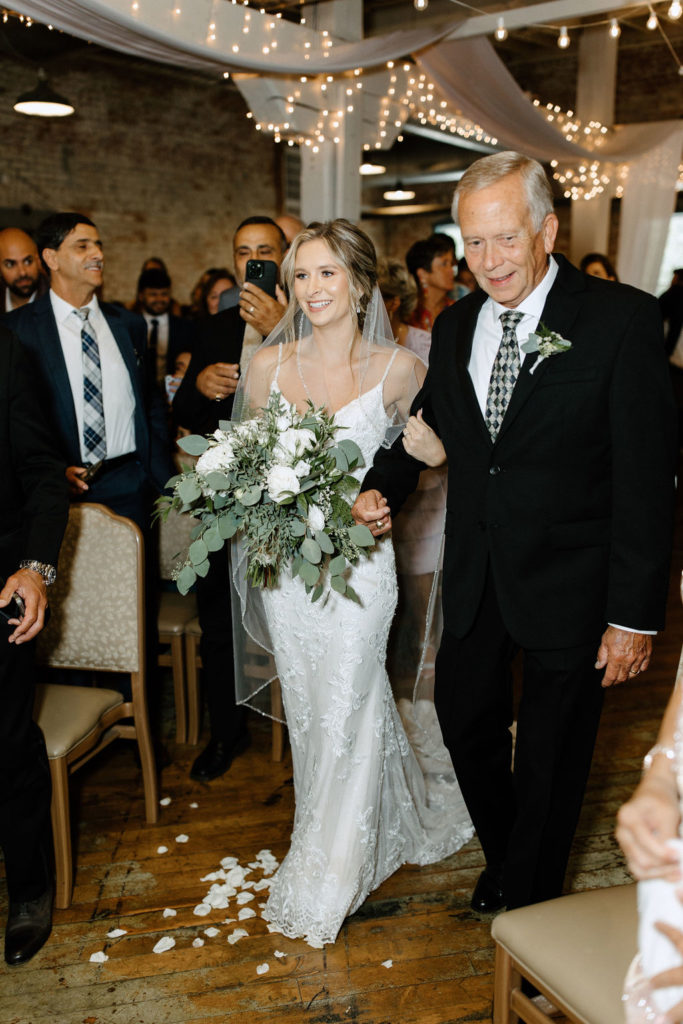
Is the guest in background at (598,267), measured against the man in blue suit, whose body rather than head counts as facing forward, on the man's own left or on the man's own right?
on the man's own left

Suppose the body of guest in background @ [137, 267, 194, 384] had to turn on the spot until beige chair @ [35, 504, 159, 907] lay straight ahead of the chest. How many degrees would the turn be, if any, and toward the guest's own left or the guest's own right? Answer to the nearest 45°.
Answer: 0° — they already face it

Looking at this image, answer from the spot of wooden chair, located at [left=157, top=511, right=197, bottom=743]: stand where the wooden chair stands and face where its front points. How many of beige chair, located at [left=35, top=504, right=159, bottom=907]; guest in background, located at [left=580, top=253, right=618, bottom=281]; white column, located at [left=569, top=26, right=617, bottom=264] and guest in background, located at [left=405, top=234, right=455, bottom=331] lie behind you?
3

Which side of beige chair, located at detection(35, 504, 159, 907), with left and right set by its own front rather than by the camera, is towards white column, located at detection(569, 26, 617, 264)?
back

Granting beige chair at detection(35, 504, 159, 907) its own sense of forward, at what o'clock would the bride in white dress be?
The bride in white dress is roughly at 9 o'clock from the beige chair.

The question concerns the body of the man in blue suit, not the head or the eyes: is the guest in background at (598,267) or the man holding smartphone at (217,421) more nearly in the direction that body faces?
the man holding smartphone

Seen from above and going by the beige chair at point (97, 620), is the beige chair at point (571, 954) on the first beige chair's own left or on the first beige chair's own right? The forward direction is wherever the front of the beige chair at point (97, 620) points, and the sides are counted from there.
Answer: on the first beige chair's own left

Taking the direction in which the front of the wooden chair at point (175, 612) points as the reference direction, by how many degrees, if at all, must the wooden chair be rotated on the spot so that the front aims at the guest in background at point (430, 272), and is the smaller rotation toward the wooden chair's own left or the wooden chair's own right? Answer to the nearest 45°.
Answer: approximately 180°

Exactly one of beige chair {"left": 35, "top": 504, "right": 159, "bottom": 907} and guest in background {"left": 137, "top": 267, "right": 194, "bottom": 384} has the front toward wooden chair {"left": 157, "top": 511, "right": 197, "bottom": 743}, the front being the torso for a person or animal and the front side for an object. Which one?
the guest in background

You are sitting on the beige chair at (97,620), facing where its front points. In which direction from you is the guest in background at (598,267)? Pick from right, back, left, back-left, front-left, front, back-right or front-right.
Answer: back

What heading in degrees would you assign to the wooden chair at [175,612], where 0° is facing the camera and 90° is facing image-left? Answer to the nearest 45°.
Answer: approximately 45°

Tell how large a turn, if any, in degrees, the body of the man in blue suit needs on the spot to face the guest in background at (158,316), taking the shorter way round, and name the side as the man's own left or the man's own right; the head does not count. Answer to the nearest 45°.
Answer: approximately 135° to the man's own left
